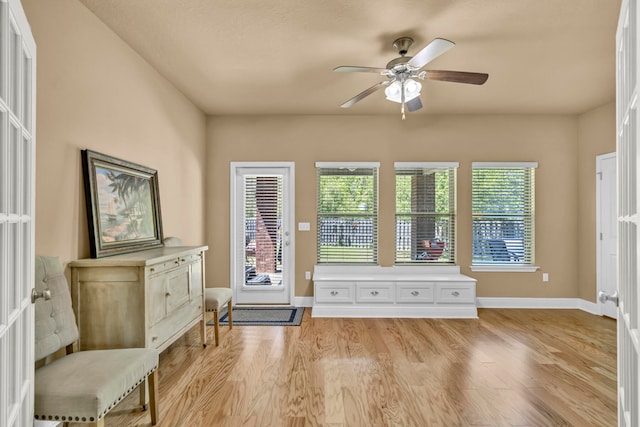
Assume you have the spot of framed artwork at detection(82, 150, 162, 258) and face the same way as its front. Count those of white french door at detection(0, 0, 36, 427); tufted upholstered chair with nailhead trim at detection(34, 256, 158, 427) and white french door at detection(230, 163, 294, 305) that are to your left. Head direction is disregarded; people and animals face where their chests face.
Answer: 1

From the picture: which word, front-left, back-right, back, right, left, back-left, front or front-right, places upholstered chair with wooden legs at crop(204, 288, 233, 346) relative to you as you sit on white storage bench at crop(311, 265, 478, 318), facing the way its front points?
front-right

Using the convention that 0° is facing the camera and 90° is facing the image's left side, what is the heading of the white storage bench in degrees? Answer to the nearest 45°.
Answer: approximately 0°

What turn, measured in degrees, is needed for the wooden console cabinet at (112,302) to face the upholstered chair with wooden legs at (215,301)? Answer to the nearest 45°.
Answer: approximately 90° to its left

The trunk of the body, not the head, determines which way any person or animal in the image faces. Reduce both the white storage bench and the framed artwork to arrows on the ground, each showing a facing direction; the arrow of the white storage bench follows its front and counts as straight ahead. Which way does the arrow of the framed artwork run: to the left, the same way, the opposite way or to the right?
to the left

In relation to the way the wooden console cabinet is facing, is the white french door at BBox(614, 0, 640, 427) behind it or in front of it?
in front

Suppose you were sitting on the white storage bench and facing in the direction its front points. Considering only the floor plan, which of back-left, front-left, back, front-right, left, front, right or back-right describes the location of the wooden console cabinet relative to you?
front-right

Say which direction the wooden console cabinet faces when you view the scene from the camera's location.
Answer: facing the viewer and to the right of the viewer

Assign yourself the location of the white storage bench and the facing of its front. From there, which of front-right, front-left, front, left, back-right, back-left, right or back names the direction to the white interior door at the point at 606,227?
left

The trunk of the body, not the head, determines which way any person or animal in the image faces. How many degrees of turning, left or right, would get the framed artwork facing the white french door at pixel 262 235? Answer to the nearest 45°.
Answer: approximately 90° to its left

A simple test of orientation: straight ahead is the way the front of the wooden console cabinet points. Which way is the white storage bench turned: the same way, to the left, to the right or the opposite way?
to the right

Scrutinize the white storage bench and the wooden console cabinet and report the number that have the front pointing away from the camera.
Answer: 0

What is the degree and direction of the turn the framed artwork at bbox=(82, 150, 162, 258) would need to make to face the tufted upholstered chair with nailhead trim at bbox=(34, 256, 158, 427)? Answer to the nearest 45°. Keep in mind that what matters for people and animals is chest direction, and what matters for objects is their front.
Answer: approximately 45° to its right

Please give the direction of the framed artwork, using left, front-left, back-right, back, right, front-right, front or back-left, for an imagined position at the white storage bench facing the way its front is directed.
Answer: front-right
